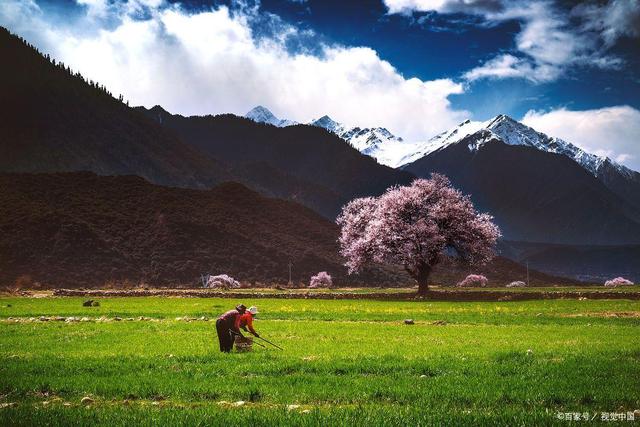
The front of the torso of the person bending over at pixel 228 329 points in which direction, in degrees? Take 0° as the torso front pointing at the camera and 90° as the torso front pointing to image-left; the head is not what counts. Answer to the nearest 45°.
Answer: approximately 270°
